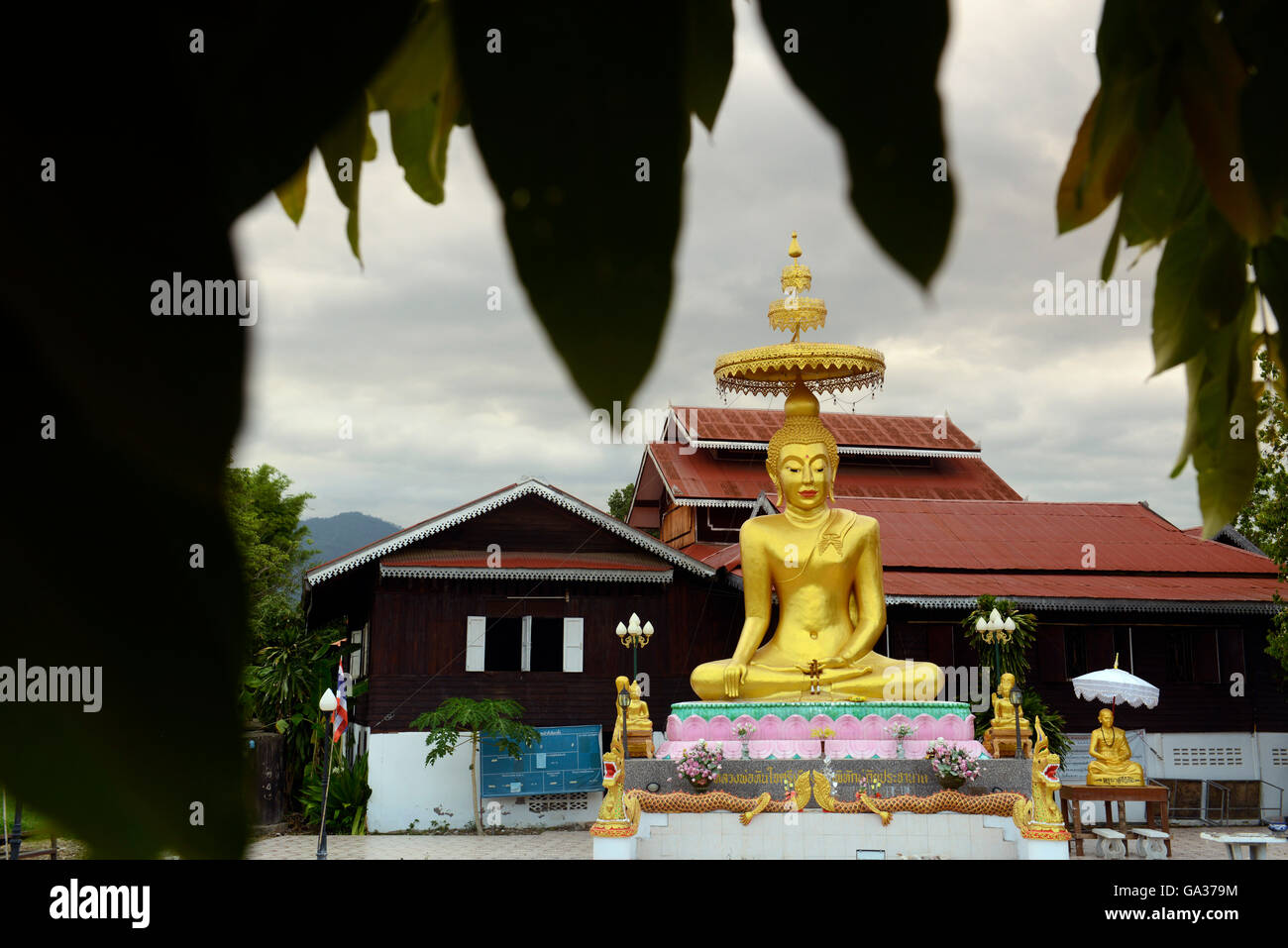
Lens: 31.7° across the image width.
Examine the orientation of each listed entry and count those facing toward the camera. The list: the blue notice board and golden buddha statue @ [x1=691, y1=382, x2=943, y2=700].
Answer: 2

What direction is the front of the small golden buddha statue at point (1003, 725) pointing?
toward the camera

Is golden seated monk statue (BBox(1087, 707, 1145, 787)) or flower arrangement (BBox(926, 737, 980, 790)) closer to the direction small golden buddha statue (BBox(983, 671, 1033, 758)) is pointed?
the flower arrangement

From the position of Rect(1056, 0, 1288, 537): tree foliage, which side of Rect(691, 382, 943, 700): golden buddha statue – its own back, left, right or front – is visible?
front

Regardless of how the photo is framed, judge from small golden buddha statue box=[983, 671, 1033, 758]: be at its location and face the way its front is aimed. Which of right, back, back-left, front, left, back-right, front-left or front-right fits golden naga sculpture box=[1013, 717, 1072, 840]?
front

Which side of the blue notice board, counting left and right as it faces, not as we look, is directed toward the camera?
front

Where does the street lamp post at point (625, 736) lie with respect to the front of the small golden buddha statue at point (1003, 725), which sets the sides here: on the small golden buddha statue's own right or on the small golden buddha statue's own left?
on the small golden buddha statue's own right

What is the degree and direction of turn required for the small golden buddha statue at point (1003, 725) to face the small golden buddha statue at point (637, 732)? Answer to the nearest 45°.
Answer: approximately 90° to its right

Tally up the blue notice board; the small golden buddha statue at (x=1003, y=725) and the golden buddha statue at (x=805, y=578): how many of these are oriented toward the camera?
3
